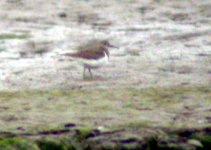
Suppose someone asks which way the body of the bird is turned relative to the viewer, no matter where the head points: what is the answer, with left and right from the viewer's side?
facing to the right of the viewer
